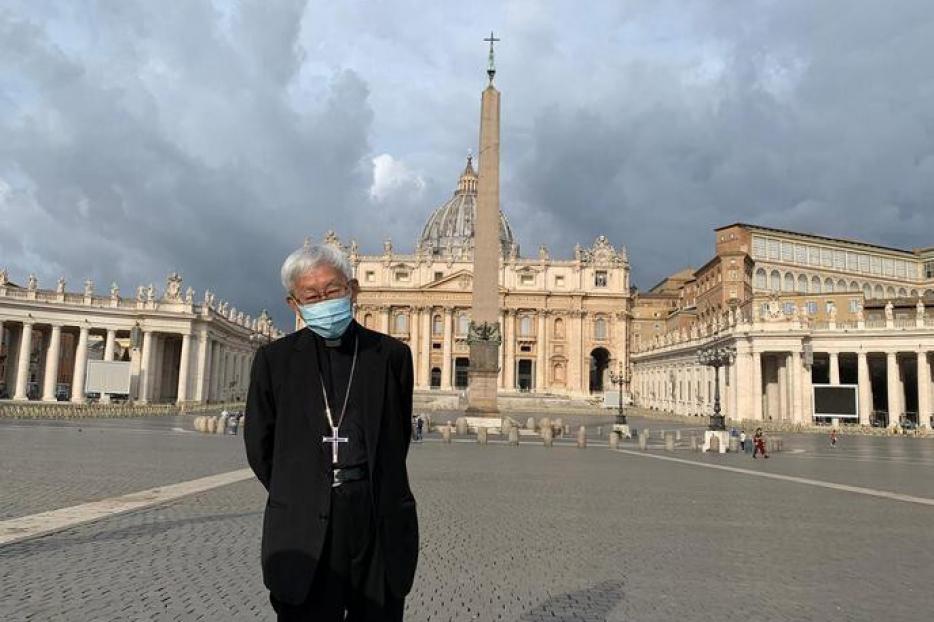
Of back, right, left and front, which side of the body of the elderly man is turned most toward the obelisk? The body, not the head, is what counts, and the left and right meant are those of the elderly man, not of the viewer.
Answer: back

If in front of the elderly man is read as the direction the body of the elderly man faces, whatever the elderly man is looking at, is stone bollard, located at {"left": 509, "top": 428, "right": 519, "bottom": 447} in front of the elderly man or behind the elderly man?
behind

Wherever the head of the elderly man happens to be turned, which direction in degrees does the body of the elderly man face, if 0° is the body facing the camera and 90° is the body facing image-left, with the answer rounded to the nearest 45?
approximately 0°
